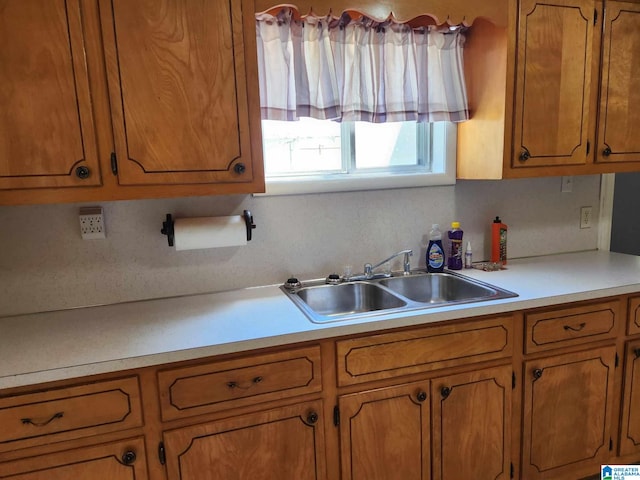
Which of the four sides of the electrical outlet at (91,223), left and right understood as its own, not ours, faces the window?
left

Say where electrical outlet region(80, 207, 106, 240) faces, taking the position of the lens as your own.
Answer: facing the viewer

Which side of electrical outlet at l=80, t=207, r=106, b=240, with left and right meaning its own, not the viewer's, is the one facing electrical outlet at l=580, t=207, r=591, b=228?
left

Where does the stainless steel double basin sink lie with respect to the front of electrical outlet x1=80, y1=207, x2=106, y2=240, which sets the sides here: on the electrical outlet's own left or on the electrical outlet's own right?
on the electrical outlet's own left

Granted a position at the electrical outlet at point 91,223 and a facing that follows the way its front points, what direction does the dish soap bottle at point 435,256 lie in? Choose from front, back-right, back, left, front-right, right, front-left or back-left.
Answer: left

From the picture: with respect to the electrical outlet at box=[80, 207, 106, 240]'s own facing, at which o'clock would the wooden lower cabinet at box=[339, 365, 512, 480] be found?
The wooden lower cabinet is roughly at 10 o'clock from the electrical outlet.
